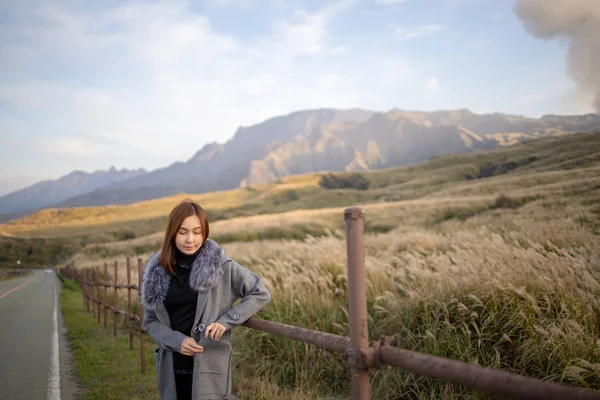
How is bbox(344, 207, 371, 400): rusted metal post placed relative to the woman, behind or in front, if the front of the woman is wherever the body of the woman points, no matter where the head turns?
in front

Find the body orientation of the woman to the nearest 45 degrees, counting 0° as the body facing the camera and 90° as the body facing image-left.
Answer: approximately 0°
